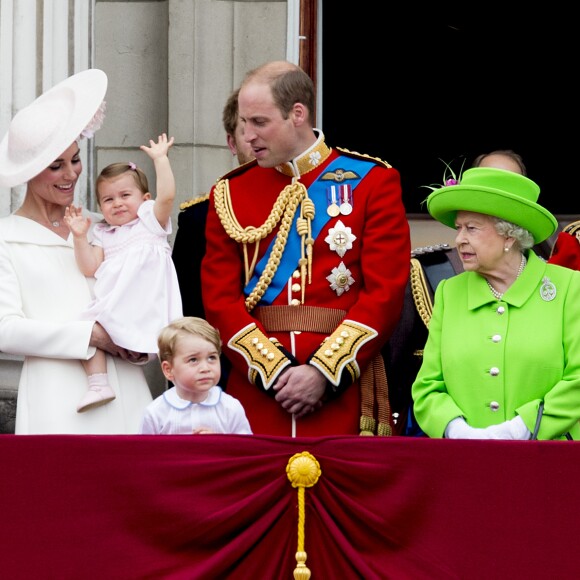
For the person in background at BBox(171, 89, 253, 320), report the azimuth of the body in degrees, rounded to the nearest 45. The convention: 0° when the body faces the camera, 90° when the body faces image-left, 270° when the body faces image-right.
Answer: approximately 315°

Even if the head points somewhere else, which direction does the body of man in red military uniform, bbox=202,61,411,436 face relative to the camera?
toward the camera

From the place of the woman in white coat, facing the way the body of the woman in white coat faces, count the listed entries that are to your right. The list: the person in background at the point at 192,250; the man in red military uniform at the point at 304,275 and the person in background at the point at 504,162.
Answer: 0

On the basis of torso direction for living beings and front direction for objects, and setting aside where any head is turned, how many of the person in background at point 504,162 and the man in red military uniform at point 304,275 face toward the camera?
2

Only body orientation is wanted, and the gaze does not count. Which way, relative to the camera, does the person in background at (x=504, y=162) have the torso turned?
toward the camera

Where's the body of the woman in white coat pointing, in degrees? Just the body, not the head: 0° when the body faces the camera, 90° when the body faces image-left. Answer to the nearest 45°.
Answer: approximately 315°

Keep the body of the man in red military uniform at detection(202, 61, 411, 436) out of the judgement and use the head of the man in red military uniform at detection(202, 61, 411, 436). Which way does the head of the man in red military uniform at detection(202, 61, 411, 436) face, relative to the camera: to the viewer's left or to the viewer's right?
to the viewer's left

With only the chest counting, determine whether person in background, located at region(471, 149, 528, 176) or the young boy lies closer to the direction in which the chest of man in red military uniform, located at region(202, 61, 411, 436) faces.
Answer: the young boy

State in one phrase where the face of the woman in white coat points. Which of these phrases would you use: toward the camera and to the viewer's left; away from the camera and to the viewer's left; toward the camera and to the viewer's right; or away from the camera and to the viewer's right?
toward the camera and to the viewer's right

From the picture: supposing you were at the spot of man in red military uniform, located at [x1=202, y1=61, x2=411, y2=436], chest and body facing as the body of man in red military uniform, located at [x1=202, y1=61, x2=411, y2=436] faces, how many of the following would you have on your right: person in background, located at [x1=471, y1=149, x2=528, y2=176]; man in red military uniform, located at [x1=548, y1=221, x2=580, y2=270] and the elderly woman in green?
0

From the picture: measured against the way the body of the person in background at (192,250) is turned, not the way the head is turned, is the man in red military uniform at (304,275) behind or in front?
in front

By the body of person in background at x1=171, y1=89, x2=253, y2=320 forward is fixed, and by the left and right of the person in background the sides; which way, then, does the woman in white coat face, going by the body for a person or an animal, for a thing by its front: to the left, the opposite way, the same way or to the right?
the same way
